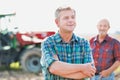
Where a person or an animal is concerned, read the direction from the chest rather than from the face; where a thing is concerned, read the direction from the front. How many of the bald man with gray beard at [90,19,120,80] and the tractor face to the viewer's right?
1

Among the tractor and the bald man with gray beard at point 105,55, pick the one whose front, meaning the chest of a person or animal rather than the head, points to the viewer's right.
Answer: the tractor

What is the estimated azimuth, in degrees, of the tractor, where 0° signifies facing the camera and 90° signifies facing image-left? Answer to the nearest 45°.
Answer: approximately 270°

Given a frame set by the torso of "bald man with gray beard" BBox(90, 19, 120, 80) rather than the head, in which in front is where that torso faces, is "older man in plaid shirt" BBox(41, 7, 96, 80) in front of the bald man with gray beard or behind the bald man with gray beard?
in front

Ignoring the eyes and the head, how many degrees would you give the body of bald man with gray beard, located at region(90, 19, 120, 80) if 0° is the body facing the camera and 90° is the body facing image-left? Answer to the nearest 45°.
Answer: approximately 45°
